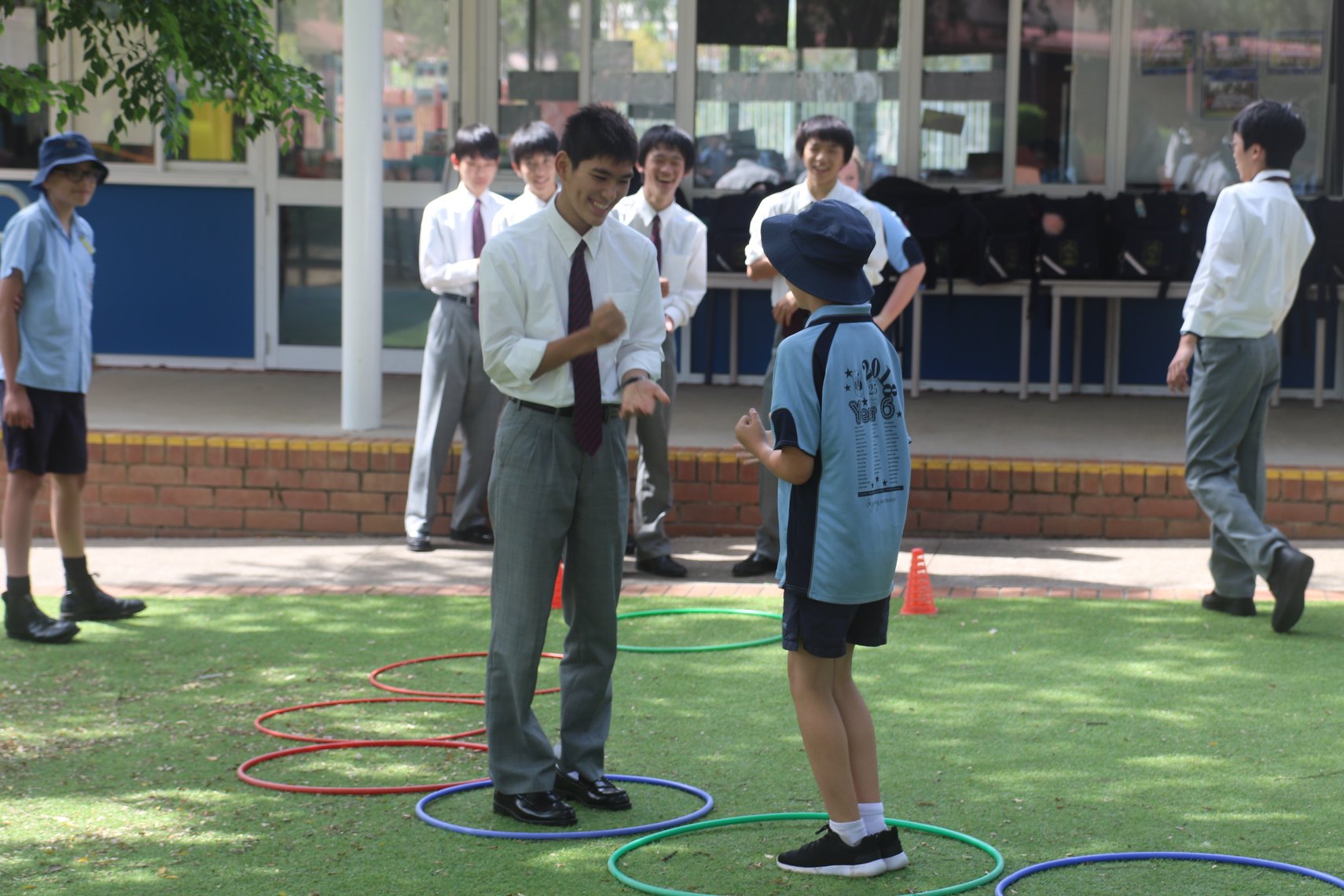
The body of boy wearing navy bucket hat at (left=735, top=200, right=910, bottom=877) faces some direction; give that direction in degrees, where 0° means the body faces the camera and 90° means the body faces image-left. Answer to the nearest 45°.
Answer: approximately 135°

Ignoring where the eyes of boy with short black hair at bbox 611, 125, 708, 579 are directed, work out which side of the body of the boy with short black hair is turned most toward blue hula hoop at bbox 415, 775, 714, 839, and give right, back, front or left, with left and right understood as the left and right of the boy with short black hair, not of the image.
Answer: front

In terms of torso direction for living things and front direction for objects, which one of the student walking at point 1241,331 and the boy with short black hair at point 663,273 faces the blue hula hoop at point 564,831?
the boy with short black hair

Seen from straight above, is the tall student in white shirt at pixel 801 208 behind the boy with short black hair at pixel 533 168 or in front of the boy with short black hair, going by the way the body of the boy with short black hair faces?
in front

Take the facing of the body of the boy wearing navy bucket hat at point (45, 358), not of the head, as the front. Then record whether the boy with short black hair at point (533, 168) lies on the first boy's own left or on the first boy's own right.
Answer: on the first boy's own left

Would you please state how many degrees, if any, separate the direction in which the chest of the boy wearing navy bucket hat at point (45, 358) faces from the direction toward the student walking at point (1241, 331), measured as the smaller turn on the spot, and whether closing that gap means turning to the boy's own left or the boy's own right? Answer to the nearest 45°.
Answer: approximately 45° to the boy's own left

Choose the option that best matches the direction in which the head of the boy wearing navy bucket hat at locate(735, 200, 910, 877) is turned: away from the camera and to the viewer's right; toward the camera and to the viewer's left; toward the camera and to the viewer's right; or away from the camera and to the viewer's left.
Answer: away from the camera and to the viewer's left

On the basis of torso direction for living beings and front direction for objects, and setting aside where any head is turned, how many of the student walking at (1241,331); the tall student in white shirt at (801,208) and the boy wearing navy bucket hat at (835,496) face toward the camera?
1

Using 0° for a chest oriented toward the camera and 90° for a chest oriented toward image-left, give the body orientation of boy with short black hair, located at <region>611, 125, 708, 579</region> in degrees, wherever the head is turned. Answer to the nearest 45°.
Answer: approximately 0°

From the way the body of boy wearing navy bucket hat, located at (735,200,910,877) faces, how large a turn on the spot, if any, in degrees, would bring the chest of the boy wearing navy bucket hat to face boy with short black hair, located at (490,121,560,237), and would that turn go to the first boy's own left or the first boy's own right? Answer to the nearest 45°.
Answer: approximately 45° to the first boy's own right

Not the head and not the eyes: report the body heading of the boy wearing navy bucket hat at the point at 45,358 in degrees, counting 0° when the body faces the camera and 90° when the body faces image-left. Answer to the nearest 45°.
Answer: approximately 315°

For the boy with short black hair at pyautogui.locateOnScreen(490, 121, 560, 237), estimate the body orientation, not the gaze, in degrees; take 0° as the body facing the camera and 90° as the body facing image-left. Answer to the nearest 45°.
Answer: approximately 315°
